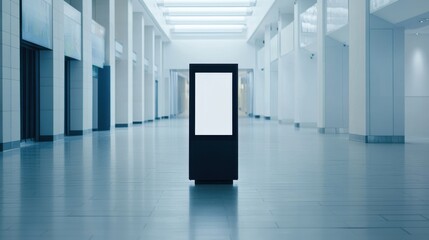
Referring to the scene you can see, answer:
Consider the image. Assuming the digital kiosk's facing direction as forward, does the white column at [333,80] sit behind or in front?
behind

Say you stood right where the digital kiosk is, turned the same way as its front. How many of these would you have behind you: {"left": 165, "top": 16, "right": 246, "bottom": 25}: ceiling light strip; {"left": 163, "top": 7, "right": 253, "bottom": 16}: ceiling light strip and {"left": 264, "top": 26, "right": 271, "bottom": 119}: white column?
3

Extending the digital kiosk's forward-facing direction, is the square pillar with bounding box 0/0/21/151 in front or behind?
behind

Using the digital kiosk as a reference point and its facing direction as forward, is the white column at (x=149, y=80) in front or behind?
behind

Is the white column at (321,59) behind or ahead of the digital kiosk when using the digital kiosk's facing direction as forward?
behind

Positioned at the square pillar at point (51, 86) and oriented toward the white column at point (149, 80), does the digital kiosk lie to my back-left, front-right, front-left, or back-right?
back-right

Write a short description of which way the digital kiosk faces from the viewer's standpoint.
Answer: facing the viewer

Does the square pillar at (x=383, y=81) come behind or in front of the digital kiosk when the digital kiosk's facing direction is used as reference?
behind

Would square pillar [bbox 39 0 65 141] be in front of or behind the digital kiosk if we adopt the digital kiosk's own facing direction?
behind

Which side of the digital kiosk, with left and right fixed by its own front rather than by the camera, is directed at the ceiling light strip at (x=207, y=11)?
back

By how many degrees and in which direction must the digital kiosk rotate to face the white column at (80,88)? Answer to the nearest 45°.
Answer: approximately 180°

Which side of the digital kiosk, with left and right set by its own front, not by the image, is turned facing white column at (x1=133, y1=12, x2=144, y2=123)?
back

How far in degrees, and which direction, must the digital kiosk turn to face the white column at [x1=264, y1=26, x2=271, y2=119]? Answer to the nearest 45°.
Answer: approximately 180°

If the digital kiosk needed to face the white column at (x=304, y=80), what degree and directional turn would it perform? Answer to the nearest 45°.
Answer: approximately 180°
